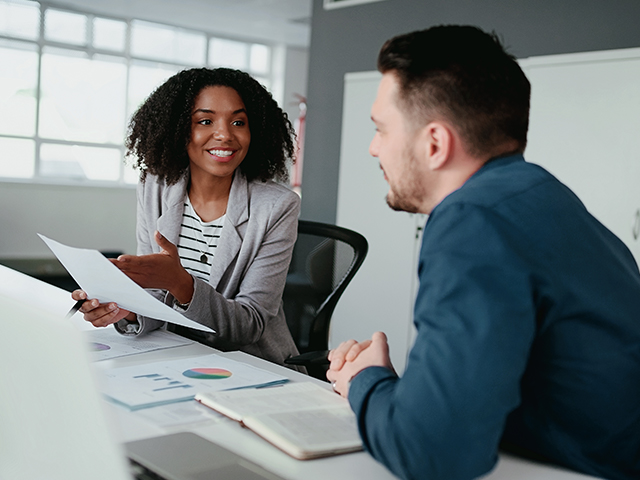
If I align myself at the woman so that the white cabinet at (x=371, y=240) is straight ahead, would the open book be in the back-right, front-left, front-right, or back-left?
back-right

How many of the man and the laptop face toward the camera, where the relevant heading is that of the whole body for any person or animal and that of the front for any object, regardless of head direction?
0

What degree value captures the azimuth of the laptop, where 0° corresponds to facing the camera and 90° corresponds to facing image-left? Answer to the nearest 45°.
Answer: approximately 225°

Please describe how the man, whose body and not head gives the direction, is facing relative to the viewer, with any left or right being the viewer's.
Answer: facing away from the viewer and to the left of the viewer

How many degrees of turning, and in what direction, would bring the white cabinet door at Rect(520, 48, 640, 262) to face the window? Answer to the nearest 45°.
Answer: approximately 90° to its right

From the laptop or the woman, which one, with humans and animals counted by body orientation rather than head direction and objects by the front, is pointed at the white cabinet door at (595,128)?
the laptop

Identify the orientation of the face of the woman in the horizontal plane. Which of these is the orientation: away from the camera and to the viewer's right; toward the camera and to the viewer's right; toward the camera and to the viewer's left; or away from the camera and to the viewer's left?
toward the camera and to the viewer's right

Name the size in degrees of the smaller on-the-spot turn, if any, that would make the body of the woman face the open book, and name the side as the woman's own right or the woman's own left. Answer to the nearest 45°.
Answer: approximately 45° to the woman's own left

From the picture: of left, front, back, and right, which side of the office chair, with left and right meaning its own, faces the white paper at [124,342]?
front

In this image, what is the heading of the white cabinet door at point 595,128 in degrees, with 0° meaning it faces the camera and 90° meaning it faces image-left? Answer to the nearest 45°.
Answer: approximately 45°

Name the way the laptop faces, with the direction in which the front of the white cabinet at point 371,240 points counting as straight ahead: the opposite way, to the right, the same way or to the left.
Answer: the opposite way
